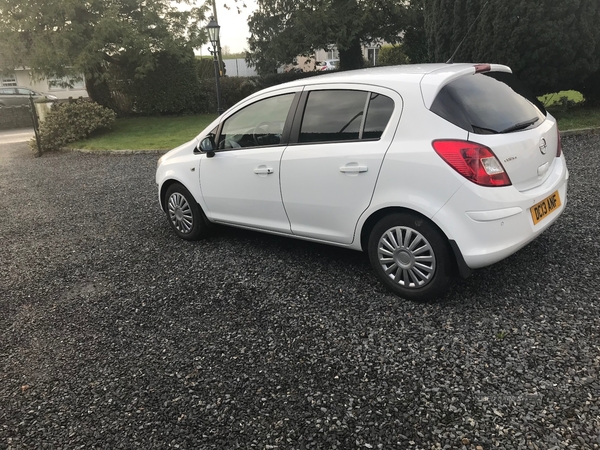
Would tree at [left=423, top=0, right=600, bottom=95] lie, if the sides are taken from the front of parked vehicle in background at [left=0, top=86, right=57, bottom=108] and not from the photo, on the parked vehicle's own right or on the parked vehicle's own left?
on the parked vehicle's own right

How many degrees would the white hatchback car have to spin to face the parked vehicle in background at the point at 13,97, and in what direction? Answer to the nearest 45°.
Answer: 0° — it already faces it

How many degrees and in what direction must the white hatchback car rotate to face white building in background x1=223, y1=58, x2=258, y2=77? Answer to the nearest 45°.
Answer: approximately 45° to its right

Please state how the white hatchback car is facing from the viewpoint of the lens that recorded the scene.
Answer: facing away from the viewer and to the left of the viewer

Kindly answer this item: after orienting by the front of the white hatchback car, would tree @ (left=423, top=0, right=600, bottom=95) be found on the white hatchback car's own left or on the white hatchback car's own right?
on the white hatchback car's own right

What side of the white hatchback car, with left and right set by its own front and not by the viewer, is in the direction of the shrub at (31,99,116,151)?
front
